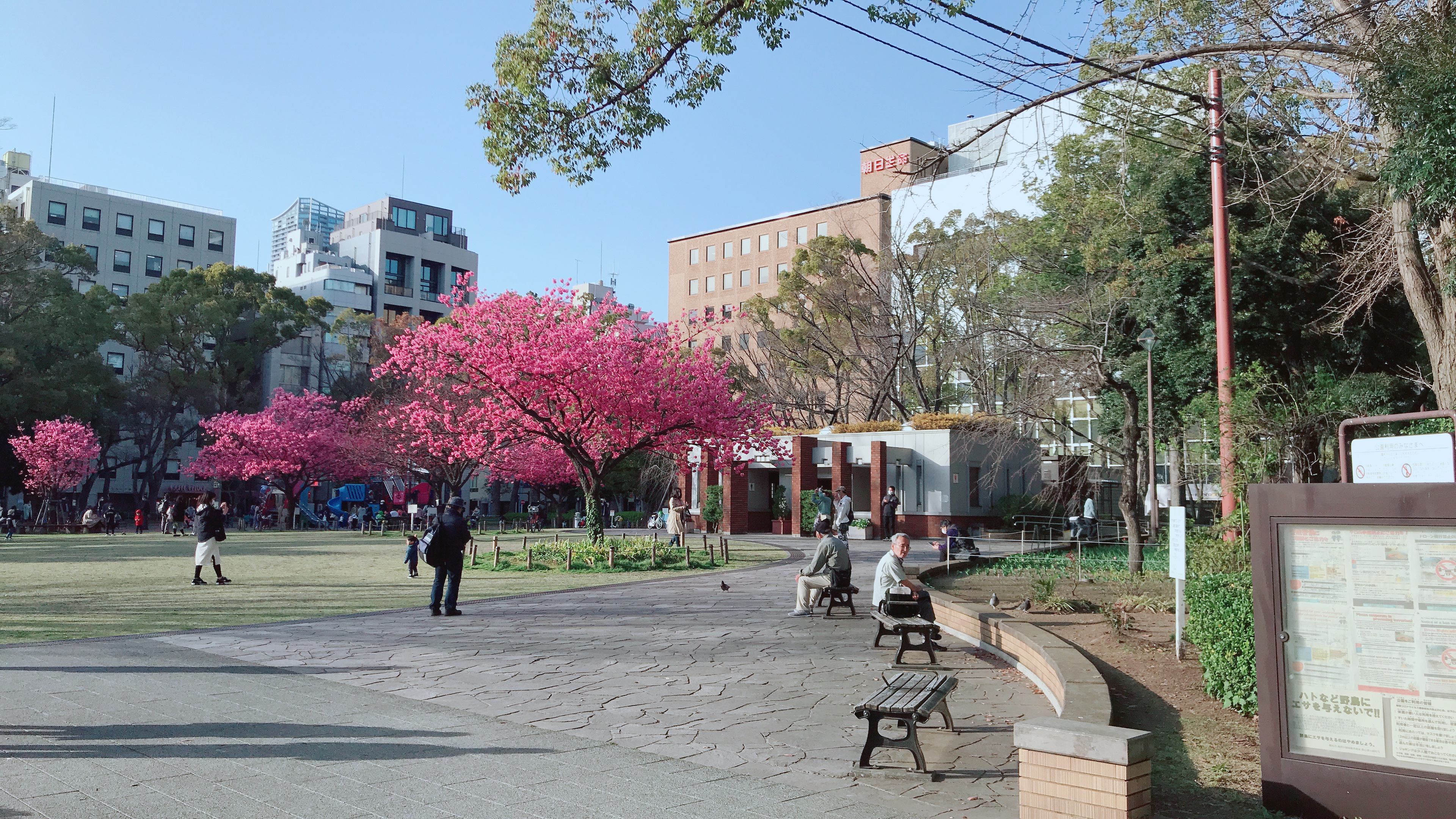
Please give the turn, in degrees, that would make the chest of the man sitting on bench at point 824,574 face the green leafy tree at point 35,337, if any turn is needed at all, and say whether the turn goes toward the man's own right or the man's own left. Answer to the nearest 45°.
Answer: approximately 45° to the man's own right

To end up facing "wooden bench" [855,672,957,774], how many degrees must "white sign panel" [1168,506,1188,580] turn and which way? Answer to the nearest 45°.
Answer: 0° — it already faces it

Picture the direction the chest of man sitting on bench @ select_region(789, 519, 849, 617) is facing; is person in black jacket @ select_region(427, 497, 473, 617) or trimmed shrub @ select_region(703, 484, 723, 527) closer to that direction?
the person in black jacket

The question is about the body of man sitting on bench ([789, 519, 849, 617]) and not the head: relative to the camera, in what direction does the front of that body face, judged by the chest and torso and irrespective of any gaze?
to the viewer's left

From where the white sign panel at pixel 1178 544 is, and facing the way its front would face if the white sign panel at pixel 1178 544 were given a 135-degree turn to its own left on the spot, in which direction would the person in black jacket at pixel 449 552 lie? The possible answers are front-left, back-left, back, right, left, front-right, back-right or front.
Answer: back

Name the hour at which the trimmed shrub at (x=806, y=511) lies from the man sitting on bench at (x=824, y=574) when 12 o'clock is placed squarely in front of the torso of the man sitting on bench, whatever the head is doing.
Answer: The trimmed shrub is roughly at 3 o'clock from the man sitting on bench.

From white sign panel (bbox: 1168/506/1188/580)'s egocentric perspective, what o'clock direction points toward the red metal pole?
The red metal pole is roughly at 5 o'clock from the white sign panel.

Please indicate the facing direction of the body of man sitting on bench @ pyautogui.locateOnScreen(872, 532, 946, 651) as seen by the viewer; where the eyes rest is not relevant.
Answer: to the viewer's right

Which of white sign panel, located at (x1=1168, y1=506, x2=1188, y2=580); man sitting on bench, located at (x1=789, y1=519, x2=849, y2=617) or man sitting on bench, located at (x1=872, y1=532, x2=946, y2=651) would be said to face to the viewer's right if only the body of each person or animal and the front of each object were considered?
man sitting on bench, located at (x1=872, y1=532, x2=946, y2=651)

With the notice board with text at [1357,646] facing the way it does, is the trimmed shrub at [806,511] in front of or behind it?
behind

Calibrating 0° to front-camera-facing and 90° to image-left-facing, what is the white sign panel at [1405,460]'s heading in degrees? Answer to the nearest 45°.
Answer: approximately 0°
